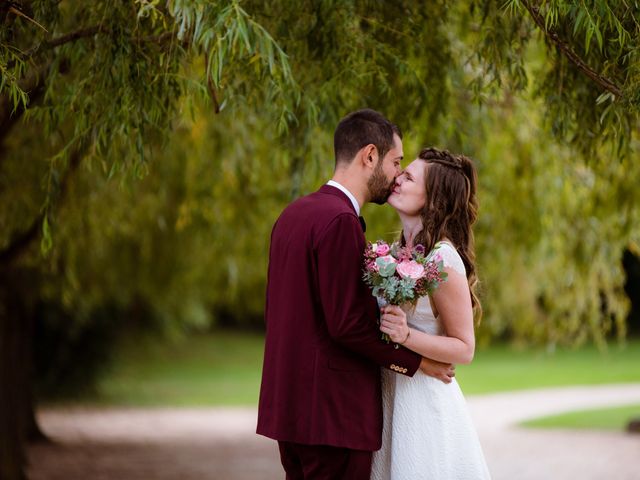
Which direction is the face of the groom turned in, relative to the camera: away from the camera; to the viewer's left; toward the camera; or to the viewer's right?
to the viewer's right

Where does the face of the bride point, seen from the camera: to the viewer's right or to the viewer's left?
to the viewer's left

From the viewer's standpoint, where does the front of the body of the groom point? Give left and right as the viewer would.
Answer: facing away from the viewer and to the right of the viewer
